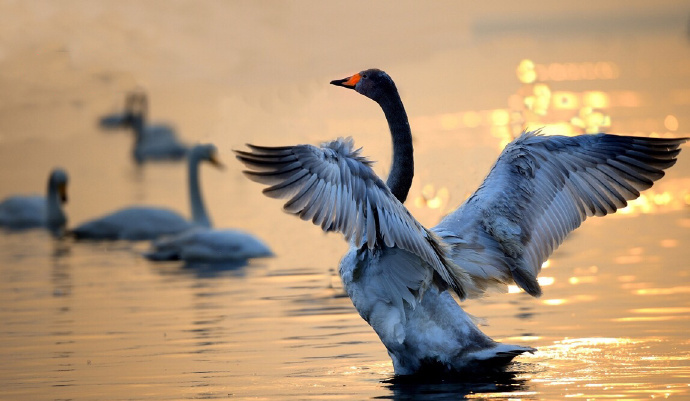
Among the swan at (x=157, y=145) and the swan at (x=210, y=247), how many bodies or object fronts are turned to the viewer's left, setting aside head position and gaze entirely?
2

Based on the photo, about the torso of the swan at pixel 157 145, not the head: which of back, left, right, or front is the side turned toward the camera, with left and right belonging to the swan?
left

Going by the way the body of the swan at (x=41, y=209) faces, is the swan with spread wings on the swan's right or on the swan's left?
on the swan's right

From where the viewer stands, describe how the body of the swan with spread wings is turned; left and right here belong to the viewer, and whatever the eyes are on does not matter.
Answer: facing away from the viewer and to the left of the viewer

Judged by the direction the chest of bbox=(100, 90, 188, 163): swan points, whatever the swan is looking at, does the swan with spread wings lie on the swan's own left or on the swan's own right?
on the swan's own left

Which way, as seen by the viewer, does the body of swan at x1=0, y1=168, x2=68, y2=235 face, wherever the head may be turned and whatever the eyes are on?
to the viewer's right
